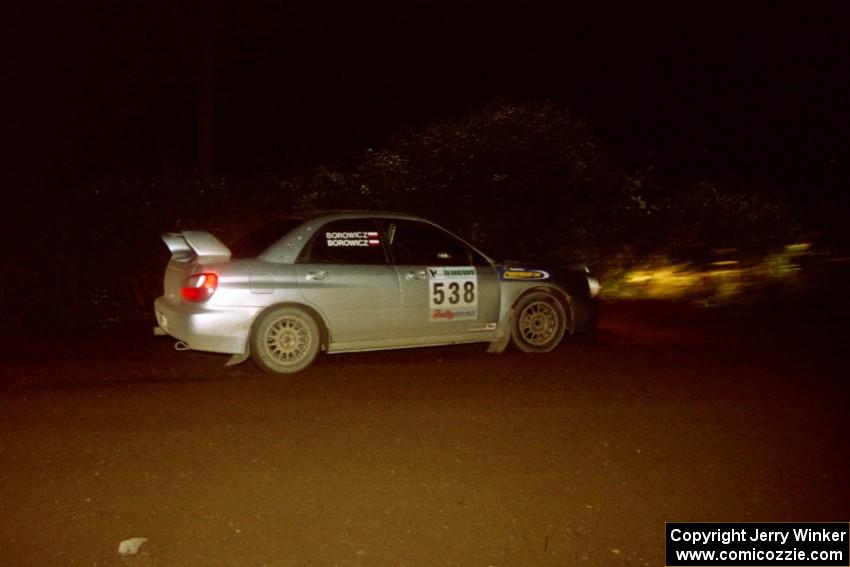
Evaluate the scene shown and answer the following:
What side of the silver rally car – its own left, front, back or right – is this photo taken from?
right
